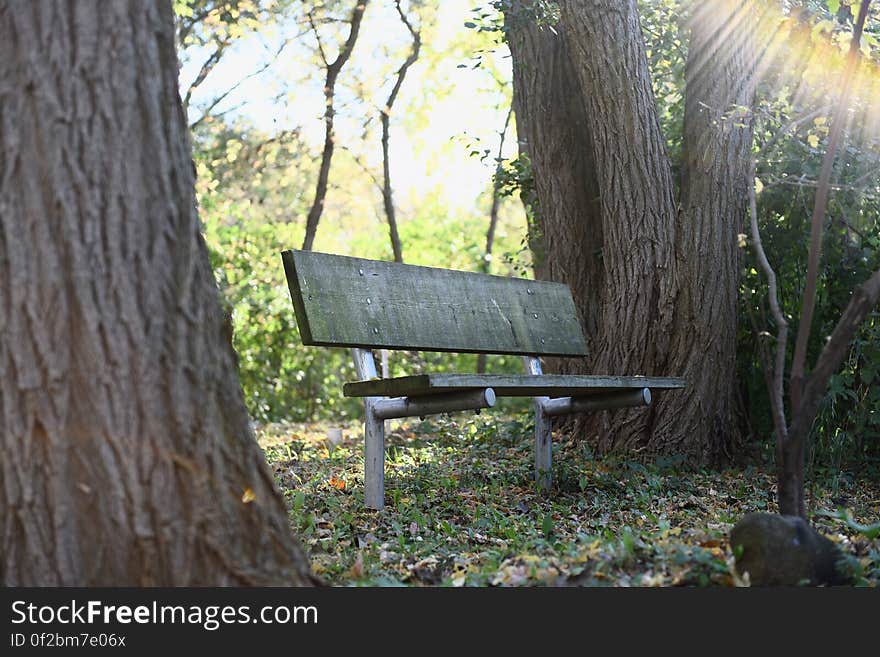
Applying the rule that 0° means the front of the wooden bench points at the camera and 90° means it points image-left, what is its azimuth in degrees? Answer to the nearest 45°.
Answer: approximately 315°

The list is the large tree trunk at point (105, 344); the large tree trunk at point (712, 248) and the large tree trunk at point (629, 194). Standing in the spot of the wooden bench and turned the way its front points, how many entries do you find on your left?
2

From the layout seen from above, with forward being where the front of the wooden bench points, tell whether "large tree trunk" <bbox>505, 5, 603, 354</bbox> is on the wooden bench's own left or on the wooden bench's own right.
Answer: on the wooden bench's own left

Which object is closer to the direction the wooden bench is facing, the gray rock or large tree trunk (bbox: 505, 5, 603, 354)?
the gray rock

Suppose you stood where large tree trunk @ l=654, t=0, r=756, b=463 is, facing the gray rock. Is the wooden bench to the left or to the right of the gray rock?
right

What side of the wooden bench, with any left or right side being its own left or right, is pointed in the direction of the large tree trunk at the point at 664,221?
left

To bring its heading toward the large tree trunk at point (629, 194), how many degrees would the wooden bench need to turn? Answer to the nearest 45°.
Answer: approximately 90° to its left

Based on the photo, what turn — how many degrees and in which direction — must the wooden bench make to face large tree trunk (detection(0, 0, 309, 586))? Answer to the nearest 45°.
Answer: approximately 45° to its right

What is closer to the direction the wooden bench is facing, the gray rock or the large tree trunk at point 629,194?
the gray rock

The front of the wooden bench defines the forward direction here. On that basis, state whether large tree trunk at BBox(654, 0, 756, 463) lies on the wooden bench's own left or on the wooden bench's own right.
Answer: on the wooden bench's own left

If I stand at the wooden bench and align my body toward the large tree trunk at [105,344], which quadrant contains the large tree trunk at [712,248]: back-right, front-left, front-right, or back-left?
back-left
